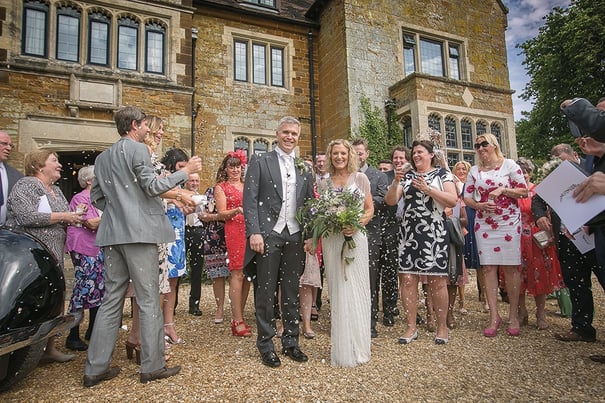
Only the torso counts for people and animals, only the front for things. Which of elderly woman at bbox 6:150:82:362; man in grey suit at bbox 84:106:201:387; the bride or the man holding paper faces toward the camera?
the bride

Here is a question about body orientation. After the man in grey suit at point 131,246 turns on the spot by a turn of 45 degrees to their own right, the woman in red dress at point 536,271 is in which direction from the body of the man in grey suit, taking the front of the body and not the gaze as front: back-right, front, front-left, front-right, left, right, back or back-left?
front

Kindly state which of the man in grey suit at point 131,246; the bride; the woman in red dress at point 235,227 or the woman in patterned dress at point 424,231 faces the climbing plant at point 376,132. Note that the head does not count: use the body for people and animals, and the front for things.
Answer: the man in grey suit

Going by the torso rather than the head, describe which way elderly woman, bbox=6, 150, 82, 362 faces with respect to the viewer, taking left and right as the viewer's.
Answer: facing to the right of the viewer

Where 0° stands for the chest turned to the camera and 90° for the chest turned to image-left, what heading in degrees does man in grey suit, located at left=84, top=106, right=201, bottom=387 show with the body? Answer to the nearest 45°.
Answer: approximately 225°

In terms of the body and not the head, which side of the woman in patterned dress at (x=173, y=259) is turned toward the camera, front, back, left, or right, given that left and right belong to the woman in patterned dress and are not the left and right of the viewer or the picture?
right

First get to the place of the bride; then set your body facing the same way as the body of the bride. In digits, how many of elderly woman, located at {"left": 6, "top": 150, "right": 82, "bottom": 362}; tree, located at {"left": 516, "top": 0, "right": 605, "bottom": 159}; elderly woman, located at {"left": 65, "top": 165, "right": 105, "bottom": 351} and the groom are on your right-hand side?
3

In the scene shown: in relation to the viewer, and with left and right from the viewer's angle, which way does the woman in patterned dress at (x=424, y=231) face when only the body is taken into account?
facing the viewer and to the left of the viewer

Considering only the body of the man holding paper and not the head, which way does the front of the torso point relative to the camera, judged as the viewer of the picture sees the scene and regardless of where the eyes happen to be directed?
to the viewer's left

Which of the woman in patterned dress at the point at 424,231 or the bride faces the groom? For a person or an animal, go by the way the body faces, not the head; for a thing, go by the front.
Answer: the woman in patterned dress

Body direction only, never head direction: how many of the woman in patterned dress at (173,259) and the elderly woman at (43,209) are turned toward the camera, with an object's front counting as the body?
0

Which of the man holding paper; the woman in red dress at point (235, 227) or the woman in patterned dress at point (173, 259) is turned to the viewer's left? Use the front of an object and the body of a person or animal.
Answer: the man holding paper

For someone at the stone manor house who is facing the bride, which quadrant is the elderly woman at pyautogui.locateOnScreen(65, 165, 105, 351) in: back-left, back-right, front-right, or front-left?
front-right

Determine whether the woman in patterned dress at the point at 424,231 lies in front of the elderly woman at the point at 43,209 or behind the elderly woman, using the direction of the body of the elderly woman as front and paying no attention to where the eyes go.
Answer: in front

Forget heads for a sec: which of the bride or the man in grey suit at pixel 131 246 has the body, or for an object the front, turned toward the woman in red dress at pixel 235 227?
the man in grey suit

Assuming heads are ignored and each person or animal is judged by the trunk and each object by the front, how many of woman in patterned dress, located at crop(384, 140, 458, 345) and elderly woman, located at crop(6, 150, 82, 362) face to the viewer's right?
1

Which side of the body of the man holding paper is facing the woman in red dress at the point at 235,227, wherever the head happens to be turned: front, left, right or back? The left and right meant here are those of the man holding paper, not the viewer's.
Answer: front
